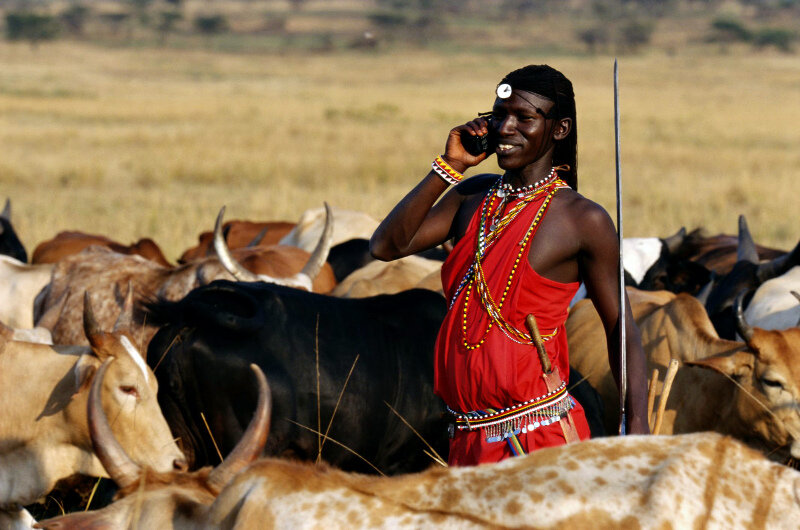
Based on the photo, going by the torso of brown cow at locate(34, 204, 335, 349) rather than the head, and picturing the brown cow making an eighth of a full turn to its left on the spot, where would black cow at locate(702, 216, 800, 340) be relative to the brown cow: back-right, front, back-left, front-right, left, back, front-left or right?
front-right

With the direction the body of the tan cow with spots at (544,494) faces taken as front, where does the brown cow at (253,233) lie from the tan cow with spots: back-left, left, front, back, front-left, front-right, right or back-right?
right

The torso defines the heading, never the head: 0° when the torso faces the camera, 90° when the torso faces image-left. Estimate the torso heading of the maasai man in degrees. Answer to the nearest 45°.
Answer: approximately 45°

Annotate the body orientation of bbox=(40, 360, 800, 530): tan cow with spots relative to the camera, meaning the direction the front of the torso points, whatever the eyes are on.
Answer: to the viewer's left

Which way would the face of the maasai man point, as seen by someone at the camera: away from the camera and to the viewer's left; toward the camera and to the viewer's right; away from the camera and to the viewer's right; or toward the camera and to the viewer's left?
toward the camera and to the viewer's left

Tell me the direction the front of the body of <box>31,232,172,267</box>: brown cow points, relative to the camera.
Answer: to the viewer's right

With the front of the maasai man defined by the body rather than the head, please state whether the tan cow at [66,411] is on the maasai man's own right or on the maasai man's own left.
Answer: on the maasai man's own right

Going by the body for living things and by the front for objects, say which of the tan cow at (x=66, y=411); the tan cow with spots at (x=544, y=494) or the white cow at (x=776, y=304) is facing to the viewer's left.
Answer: the tan cow with spots

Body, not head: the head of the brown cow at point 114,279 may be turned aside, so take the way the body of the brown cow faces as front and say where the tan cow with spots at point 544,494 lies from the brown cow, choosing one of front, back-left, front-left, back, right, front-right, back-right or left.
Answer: right

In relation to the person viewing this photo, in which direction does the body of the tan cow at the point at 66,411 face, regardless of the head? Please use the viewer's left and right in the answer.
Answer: facing to the right of the viewer
